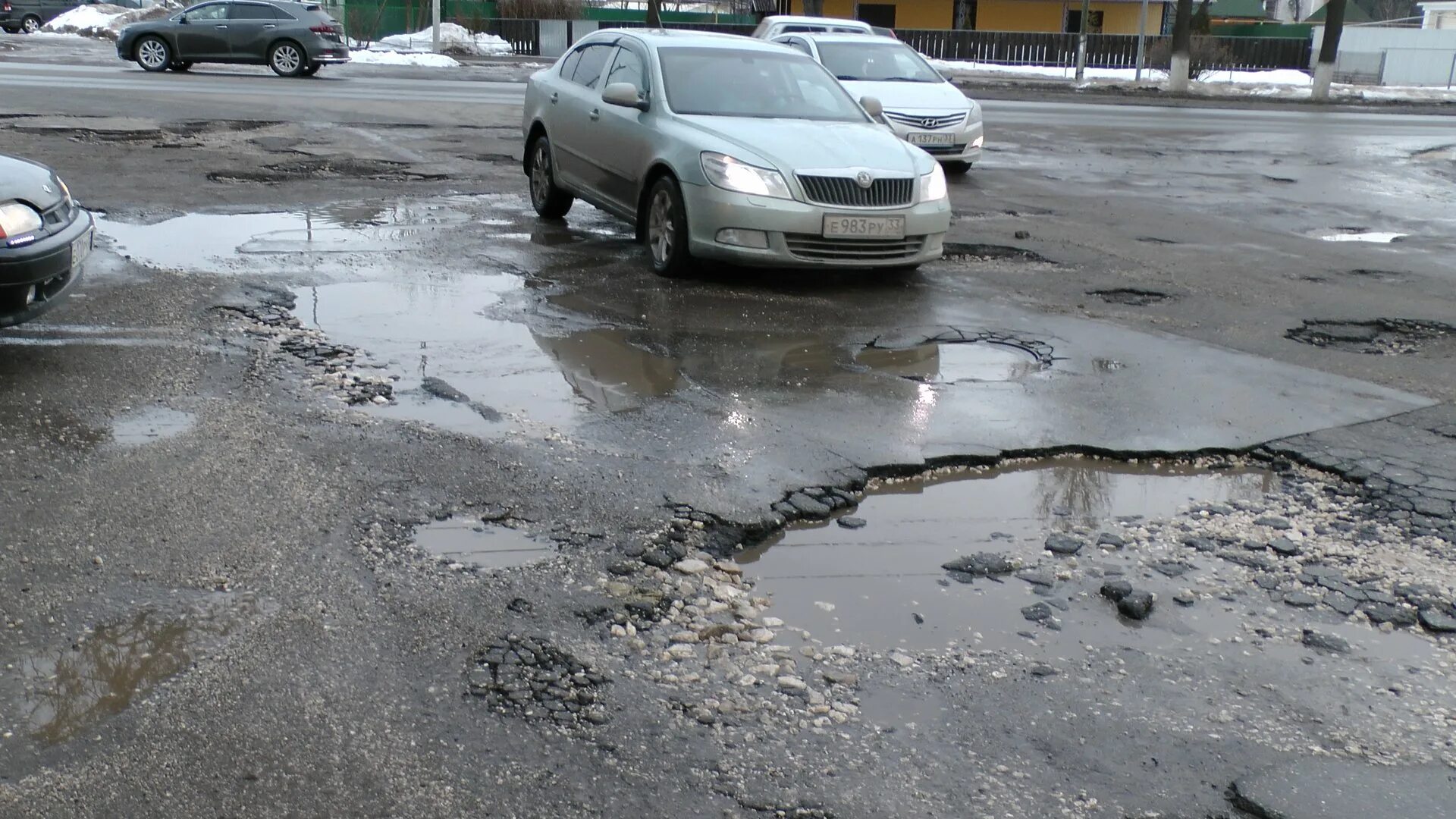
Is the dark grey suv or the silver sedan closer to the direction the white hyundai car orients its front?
the silver sedan

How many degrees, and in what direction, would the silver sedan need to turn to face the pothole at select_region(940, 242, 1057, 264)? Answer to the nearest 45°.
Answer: approximately 90° to its left

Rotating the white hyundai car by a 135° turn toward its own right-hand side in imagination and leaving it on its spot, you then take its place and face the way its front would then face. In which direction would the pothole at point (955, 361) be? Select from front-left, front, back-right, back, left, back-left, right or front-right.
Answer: left

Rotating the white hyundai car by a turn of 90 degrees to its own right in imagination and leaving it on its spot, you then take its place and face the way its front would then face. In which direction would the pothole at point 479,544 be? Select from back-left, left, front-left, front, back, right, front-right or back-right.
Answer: front-left

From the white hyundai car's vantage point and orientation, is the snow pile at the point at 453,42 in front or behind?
behind

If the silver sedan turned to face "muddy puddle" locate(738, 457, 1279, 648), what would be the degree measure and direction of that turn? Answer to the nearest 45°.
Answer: approximately 45° to its right

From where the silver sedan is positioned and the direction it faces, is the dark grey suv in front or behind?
behind

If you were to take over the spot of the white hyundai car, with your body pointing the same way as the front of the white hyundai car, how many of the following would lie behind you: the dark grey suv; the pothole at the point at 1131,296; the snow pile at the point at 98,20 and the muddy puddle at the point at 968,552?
2

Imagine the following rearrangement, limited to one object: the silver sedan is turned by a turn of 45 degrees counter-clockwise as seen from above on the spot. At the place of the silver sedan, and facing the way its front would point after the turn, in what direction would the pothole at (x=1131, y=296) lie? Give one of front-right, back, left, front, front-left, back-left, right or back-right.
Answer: front

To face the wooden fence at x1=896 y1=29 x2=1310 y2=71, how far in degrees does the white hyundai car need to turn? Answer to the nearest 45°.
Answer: approximately 135° to its left

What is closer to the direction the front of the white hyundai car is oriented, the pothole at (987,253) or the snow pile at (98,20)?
the pothole

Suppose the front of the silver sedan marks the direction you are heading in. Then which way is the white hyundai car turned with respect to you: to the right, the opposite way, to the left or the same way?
the same way

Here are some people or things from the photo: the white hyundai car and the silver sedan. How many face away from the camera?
0

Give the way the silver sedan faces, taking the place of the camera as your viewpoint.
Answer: facing the viewer and to the right of the viewer

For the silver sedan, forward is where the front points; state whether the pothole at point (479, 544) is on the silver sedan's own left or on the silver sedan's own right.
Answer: on the silver sedan's own right
